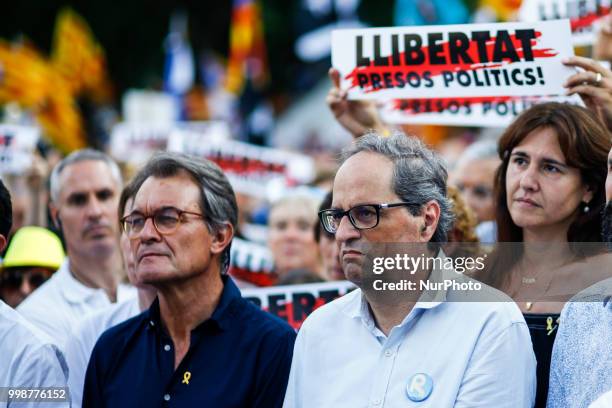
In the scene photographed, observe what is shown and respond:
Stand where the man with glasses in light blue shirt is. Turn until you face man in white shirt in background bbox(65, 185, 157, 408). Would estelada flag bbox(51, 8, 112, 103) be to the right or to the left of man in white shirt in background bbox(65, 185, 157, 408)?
right

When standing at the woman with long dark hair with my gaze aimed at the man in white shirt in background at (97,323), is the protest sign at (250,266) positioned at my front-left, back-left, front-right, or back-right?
front-right

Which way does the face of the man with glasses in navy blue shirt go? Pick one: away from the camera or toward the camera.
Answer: toward the camera

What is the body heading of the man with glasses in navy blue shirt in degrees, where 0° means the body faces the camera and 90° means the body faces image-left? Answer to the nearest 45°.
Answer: approximately 45°

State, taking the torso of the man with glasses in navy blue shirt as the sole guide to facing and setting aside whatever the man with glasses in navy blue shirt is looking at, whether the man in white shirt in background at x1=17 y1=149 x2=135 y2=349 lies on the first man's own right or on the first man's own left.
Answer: on the first man's own right

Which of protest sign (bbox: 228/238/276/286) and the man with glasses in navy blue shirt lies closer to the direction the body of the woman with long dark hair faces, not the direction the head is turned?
the man with glasses in navy blue shirt

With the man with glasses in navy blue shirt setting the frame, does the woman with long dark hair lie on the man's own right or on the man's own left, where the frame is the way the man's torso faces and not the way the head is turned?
on the man's own left

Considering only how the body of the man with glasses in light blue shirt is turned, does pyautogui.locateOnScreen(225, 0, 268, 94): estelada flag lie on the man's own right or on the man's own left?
on the man's own right

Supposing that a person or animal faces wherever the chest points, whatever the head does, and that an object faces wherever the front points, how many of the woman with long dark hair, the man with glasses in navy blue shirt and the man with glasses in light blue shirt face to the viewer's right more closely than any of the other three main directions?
0

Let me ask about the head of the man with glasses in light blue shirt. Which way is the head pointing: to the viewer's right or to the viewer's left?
to the viewer's left

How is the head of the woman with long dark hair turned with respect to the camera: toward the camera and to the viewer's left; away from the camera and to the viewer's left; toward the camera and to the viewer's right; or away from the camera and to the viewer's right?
toward the camera and to the viewer's left

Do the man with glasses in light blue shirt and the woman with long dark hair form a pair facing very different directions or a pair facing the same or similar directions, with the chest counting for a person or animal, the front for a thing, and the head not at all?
same or similar directions

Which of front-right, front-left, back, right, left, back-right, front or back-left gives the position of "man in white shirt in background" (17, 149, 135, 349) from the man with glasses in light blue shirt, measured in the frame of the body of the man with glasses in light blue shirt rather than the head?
right
